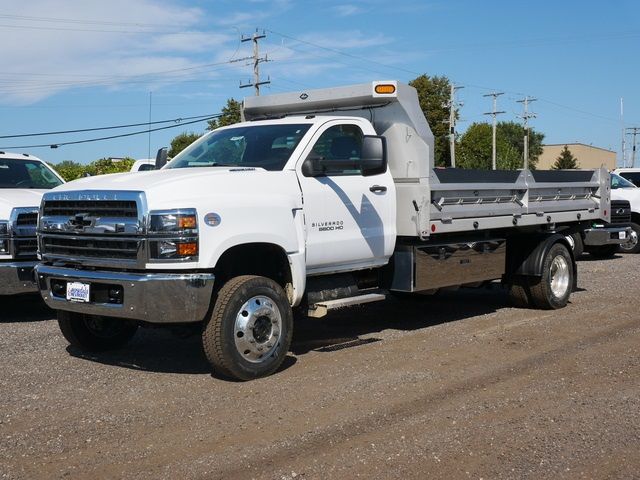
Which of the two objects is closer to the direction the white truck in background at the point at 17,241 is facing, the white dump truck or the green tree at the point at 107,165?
the white dump truck

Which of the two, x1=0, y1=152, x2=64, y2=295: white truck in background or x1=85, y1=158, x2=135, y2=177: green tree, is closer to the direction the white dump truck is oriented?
the white truck in background

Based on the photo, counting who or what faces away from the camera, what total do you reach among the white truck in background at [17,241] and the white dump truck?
0

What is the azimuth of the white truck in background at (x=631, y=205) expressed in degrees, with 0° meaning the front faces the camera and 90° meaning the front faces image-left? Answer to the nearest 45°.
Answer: approximately 45°

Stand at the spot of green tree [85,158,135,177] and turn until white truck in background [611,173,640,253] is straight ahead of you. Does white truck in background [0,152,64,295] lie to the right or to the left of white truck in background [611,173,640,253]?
right

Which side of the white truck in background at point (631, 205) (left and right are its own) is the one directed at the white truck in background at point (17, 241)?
front

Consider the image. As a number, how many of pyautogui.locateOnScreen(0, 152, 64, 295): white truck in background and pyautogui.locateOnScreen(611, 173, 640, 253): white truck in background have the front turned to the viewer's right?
0

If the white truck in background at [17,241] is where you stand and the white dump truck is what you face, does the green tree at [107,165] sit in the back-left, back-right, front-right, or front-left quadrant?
back-left

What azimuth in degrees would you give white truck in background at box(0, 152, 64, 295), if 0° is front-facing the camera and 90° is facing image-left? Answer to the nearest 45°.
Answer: approximately 0°

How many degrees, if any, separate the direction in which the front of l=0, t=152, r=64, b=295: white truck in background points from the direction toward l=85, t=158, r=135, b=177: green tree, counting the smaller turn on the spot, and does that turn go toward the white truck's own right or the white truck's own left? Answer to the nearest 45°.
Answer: approximately 180°

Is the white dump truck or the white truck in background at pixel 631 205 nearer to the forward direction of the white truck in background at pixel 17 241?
the white dump truck

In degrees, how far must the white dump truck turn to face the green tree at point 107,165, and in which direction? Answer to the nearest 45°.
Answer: approximately 135° to its right

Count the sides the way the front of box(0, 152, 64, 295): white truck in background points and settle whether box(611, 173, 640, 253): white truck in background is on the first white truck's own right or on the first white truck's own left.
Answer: on the first white truck's own left
